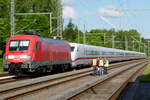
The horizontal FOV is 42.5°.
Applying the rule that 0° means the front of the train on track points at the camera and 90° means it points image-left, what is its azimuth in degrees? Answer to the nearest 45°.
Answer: approximately 45°
